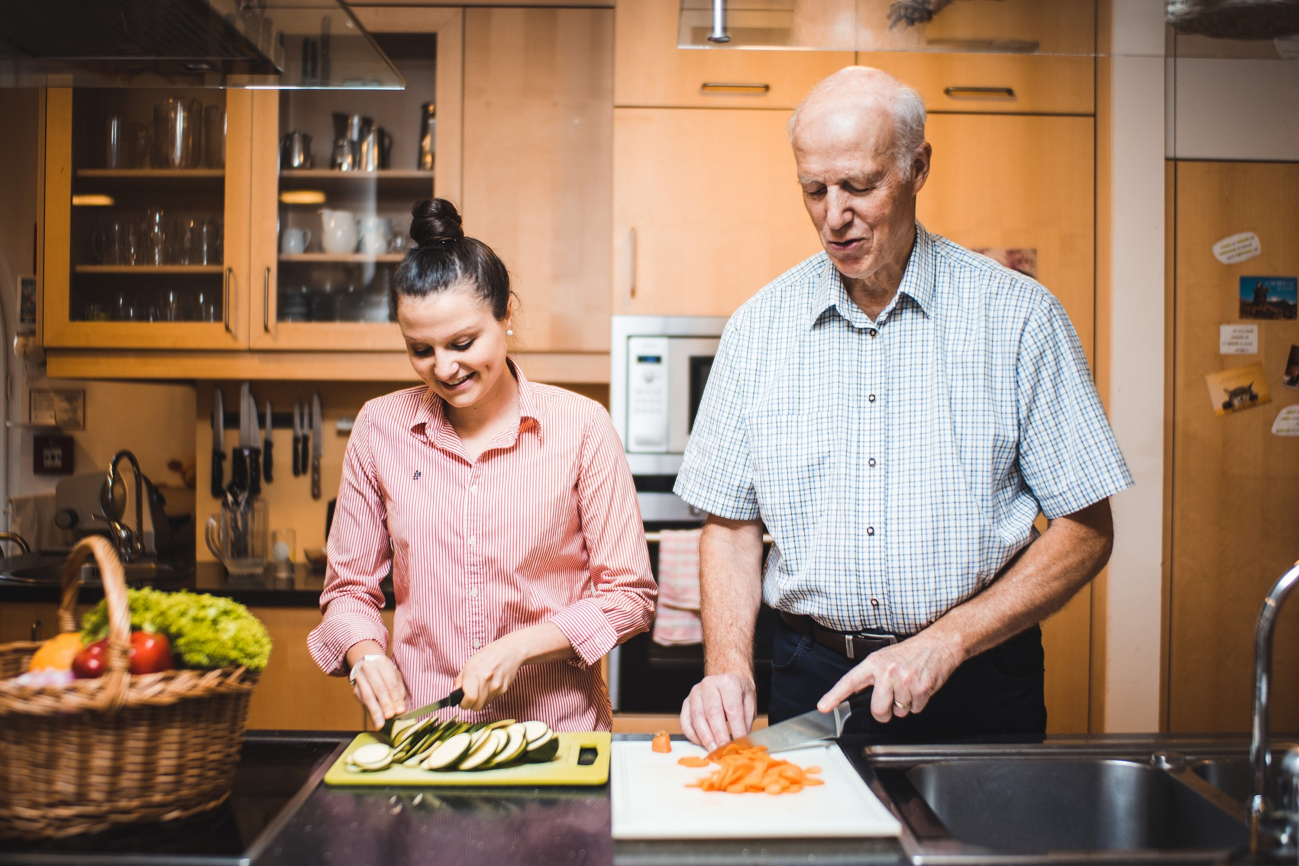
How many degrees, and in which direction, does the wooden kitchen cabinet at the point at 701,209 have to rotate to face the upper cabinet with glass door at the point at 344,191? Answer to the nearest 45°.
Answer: approximately 90° to its right

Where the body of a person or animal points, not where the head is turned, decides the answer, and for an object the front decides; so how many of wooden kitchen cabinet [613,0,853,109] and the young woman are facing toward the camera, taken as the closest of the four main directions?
2

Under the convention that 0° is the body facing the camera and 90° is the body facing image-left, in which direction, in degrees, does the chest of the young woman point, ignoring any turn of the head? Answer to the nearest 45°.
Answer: approximately 0°

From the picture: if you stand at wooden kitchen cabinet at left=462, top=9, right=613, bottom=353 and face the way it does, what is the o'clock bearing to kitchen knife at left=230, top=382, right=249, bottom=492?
The kitchen knife is roughly at 4 o'clock from the wooden kitchen cabinet.
